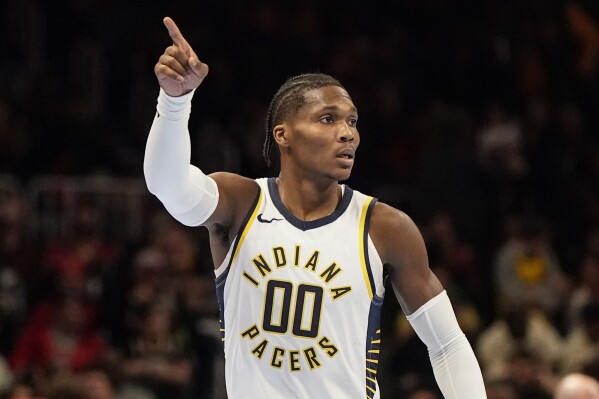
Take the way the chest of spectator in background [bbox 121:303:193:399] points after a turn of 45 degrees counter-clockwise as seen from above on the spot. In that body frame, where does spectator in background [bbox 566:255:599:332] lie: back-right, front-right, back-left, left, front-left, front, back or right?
front-left

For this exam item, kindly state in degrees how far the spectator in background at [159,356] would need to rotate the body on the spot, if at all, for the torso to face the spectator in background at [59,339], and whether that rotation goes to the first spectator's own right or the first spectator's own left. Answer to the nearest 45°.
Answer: approximately 90° to the first spectator's own right

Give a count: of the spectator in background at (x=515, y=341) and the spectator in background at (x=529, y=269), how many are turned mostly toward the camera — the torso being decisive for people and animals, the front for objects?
2

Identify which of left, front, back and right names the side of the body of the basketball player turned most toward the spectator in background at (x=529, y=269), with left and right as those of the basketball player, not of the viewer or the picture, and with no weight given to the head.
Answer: back

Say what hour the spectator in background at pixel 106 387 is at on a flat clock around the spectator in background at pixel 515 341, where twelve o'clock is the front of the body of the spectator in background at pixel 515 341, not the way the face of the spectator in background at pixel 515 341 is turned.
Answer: the spectator in background at pixel 106 387 is roughly at 2 o'clock from the spectator in background at pixel 515 341.

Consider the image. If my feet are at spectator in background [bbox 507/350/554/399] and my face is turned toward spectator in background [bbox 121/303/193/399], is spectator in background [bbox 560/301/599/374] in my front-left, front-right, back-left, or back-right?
back-right

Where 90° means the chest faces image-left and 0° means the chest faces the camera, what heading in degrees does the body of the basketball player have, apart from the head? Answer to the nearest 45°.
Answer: approximately 0°

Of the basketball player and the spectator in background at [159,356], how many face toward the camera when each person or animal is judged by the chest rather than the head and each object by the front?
2

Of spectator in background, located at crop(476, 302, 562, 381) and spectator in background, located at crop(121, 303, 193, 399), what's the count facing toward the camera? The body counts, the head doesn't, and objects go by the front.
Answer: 2
